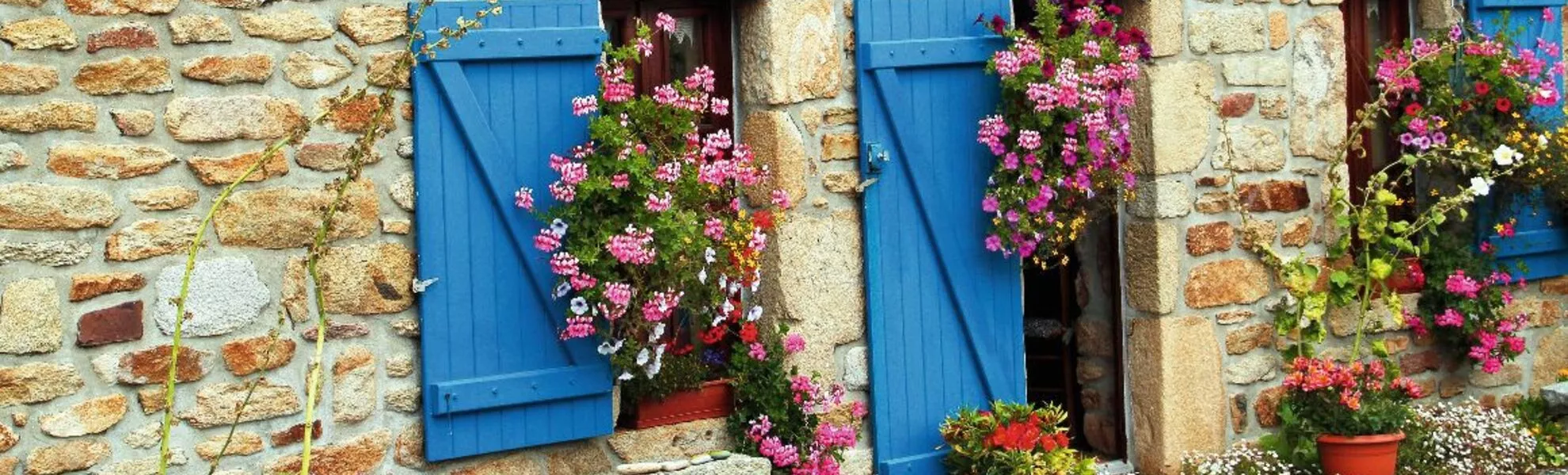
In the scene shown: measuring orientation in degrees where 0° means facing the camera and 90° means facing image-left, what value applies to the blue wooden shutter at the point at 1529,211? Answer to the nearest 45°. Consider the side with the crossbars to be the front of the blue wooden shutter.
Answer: approximately 0°

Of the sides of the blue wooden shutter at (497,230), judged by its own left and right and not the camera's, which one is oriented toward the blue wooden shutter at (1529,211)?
left

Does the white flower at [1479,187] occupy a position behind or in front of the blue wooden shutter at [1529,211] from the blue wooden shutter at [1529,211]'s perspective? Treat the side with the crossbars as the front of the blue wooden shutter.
in front

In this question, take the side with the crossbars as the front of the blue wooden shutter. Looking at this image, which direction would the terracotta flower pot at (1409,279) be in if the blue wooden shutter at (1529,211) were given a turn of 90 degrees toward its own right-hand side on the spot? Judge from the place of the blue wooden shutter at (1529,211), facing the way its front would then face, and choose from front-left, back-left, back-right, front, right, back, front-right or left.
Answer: front-left

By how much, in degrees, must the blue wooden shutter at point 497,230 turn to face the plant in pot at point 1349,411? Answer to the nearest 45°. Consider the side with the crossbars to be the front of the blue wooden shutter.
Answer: approximately 90° to its left

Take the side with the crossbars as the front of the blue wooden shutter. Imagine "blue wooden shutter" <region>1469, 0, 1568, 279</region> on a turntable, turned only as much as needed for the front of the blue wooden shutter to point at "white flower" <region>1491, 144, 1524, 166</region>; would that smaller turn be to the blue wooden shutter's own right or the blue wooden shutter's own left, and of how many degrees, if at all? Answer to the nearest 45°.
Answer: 0° — it already faces it

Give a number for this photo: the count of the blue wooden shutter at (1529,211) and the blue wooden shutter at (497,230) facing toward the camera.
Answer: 2

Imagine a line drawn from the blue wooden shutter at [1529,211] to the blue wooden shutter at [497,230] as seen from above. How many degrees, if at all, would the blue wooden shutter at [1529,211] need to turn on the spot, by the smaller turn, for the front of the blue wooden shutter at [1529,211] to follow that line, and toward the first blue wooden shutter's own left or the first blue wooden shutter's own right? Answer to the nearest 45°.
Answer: approximately 45° to the first blue wooden shutter's own right

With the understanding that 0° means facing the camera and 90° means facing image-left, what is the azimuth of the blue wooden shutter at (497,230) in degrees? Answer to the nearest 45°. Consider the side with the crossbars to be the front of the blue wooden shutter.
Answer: approximately 0°
